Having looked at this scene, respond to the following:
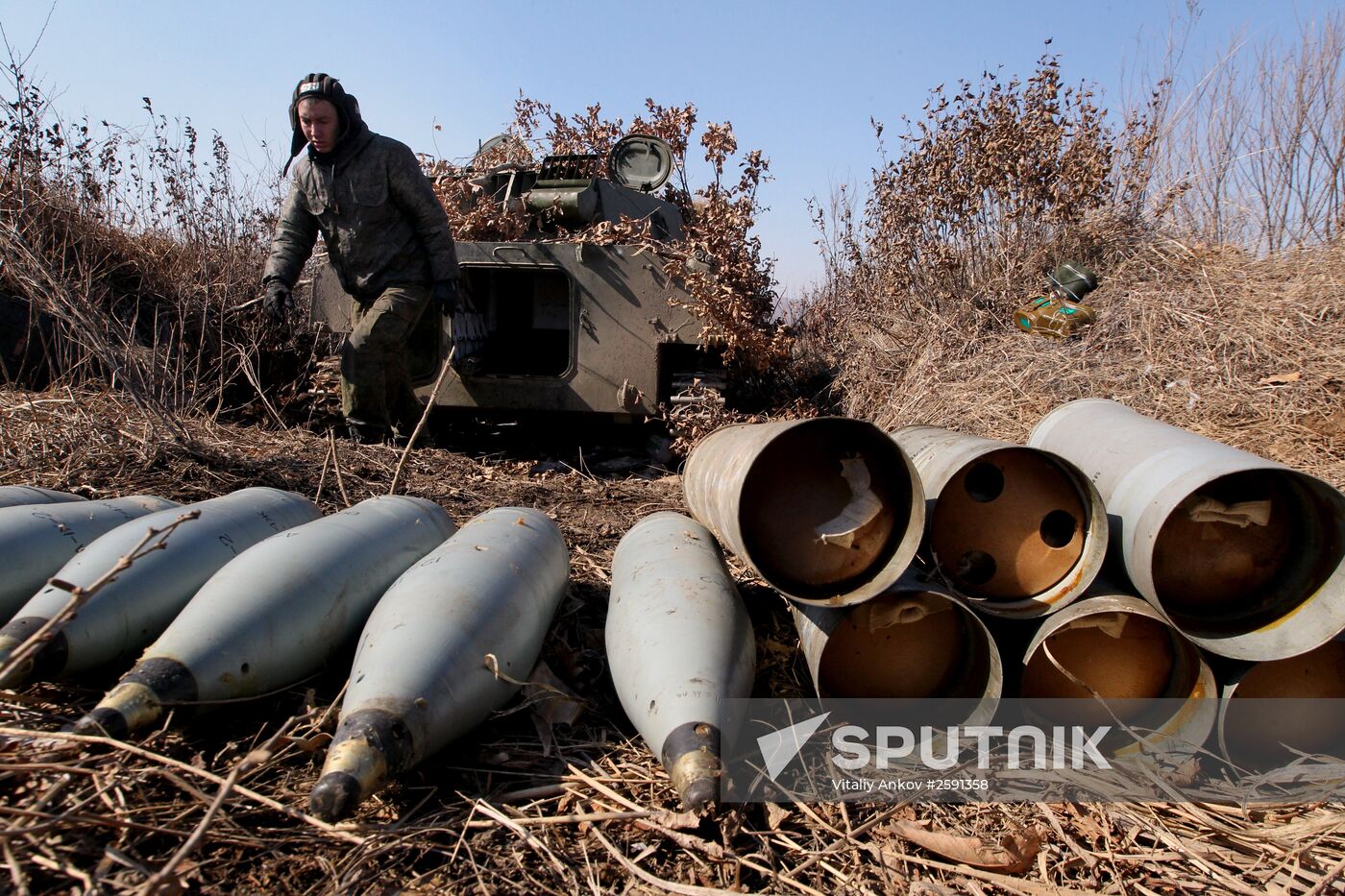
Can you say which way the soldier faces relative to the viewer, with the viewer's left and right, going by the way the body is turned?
facing the viewer and to the left of the viewer

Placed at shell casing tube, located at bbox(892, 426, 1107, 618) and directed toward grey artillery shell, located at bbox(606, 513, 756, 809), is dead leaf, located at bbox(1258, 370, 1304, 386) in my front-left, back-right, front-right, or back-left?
back-right

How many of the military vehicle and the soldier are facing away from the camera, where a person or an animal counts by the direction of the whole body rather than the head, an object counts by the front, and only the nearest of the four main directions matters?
1

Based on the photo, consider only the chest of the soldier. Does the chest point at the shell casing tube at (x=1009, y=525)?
no

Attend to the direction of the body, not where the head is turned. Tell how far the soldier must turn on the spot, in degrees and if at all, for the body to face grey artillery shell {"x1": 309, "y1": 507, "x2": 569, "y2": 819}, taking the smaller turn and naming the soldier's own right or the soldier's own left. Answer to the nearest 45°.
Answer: approximately 45° to the soldier's own left

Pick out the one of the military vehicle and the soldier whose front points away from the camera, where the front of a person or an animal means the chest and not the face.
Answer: the military vehicle

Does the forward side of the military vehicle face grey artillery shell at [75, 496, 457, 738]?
no

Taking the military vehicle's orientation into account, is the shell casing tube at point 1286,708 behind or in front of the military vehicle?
behind

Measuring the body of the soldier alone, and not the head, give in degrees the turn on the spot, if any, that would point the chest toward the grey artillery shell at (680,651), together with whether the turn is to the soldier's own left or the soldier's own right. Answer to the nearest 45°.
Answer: approximately 45° to the soldier's own left

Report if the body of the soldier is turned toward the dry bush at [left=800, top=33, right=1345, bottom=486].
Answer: no

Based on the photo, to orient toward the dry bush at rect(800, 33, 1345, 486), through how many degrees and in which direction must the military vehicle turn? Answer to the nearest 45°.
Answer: approximately 90° to its right

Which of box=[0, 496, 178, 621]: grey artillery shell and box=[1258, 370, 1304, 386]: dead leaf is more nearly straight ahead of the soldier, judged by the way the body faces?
the grey artillery shell

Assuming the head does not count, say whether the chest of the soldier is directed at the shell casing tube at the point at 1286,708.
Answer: no

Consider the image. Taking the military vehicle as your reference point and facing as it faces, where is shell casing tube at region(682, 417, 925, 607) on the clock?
The shell casing tube is roughly at 6 o'clock from the military vehicle.

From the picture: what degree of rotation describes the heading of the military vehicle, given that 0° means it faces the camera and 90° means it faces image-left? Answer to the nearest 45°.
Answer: approximately 180°
